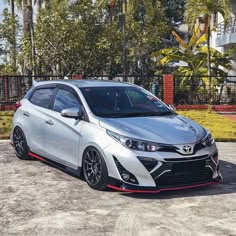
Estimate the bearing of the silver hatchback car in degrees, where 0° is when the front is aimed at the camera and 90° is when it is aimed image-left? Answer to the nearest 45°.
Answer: approximately 315°

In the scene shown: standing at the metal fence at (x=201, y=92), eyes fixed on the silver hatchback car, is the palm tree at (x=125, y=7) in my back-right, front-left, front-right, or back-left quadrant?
back-right

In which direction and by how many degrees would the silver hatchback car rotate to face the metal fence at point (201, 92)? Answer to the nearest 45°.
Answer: approximately 135° to its left

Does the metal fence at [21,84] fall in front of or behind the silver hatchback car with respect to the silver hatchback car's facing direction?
behind

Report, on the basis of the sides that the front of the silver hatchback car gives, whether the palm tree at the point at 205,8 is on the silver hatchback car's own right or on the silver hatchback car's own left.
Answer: on the silver hatchback car's own left

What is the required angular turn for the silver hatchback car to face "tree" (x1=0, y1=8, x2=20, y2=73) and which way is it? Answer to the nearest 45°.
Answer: approximately 135° to its left

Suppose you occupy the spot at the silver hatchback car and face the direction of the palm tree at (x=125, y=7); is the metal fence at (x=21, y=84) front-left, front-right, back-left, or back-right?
front-left

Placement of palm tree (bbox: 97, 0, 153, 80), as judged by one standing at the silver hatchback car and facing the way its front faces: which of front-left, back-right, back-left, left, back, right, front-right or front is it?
back-left
